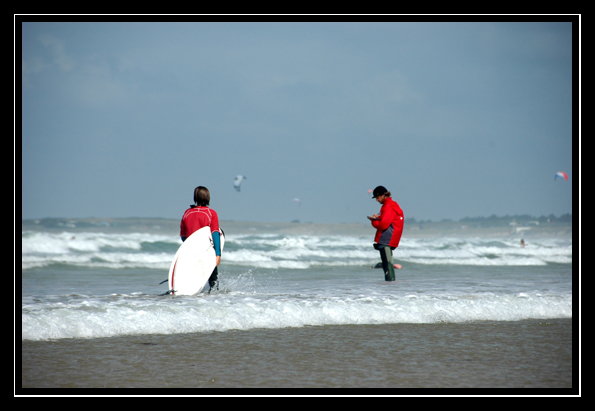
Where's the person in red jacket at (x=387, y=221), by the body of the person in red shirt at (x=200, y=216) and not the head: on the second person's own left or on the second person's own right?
on the second person's own right

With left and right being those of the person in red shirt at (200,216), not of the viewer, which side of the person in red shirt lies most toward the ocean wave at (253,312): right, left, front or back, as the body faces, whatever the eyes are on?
back

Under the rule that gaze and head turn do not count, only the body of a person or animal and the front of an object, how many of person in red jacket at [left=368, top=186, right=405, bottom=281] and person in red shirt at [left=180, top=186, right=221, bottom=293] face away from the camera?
1

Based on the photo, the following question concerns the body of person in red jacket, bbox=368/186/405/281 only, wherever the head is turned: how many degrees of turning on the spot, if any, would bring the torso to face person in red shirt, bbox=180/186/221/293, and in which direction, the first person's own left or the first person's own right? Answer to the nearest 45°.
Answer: approximately 45° to the first person's own left

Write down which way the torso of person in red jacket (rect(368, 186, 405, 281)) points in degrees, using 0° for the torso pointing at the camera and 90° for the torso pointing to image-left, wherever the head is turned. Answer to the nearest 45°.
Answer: approximately 90°

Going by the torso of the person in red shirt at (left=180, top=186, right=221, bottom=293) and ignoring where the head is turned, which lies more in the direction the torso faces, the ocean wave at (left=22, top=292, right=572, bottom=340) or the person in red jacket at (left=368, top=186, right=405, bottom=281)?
the person in red jacket

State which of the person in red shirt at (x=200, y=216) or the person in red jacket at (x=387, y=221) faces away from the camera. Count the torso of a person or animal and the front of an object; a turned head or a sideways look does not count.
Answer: the person in red shirt at (x=200, y=216)

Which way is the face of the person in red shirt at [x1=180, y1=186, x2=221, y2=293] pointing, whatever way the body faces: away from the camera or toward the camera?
away from the camera

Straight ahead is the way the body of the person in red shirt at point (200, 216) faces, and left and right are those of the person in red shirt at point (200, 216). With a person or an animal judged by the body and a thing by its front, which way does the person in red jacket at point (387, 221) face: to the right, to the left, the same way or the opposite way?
to the left

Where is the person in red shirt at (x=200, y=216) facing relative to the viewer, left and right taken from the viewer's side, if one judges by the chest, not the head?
facing away from the viewer
